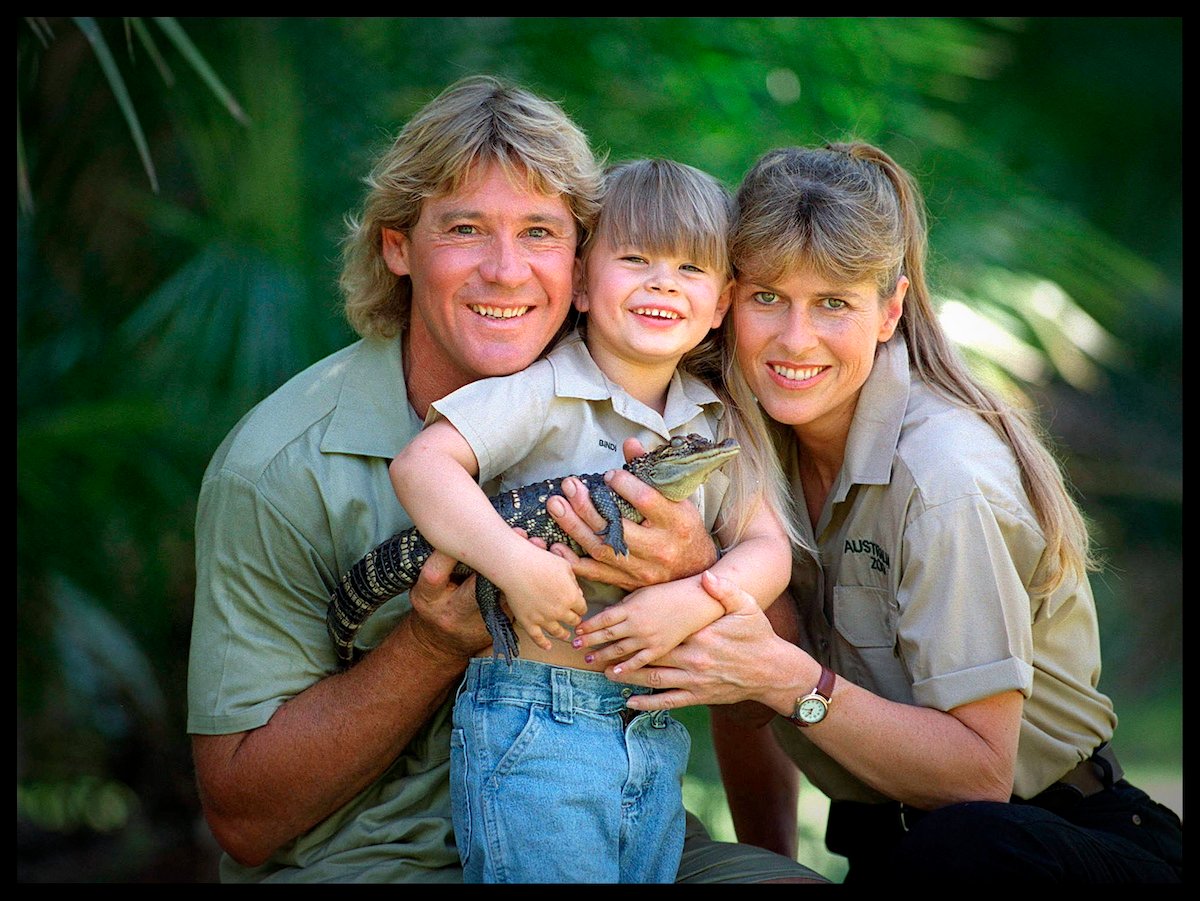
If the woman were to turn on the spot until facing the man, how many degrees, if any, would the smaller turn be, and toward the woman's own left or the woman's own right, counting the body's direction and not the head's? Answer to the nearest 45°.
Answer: approximately 45° to the woman's own right

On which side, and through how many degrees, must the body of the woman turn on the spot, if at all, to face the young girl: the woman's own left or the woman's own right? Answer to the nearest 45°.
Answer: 0° — they already face them

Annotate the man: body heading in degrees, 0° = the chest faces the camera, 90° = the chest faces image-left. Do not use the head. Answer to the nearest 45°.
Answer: approximately 315°

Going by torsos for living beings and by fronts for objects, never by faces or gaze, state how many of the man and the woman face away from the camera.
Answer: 0
